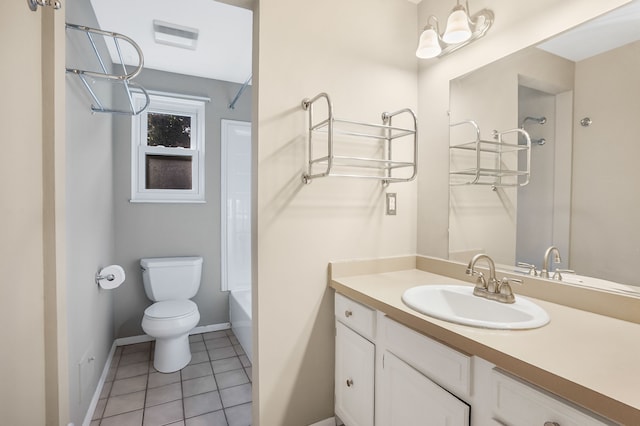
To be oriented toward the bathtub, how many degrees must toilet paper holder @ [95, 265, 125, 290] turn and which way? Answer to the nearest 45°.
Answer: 0° — it already faces it

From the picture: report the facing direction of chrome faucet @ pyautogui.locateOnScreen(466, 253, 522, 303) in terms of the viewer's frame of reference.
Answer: facing the viewer and to the left of the viewer

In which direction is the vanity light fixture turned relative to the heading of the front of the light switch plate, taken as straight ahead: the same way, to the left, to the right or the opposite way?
to the right

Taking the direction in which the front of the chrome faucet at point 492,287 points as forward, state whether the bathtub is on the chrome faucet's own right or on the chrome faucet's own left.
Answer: on the chrome faucet's own right

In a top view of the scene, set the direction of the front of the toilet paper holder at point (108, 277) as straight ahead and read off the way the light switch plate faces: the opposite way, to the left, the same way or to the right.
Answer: to the right

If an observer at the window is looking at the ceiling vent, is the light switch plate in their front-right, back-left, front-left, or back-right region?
front-left

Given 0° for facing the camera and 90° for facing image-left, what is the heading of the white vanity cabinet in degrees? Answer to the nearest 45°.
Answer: approximately 45°

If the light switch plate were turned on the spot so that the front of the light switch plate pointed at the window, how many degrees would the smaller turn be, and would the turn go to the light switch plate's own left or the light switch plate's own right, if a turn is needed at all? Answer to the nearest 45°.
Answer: approximately 135° to the light switch plate's own right

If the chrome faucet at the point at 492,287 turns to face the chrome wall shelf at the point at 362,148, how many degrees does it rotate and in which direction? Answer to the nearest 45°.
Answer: approximately 45° to its right

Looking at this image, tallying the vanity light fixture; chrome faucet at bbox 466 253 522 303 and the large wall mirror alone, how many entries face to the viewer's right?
0

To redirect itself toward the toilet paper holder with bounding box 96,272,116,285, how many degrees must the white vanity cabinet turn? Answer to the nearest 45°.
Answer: approximately 45° to its right

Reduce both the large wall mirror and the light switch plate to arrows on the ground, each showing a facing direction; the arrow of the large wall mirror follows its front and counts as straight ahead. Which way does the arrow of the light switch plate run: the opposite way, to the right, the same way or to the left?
to the left

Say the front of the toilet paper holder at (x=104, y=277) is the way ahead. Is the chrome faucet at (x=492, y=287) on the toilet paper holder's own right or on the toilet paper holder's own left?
on the toilet paper holder's own right

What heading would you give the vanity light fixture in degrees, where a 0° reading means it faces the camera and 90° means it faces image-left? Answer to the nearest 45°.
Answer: approximately 45°

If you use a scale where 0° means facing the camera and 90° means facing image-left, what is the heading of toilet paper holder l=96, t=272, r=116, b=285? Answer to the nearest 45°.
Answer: approximately 270°

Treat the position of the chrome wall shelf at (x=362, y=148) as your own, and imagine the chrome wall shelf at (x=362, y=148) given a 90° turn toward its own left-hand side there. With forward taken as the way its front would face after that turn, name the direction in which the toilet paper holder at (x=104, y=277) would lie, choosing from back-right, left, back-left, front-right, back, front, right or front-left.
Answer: back-left
